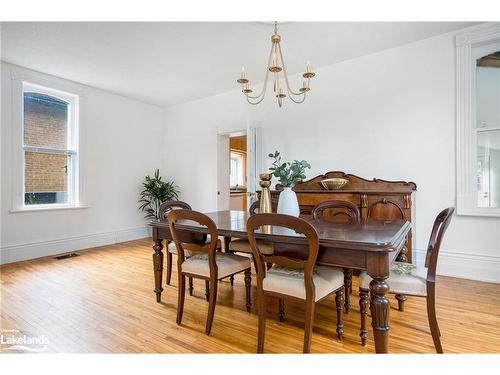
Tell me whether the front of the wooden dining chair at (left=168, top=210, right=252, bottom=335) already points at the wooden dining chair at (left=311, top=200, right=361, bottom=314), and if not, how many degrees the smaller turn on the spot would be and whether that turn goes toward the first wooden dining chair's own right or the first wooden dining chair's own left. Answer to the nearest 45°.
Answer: approximately 45° to the first wooden dining chair's own right

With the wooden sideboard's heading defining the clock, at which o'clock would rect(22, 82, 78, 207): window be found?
The window is roughly at 3 o'clock from the wooden sideboard.

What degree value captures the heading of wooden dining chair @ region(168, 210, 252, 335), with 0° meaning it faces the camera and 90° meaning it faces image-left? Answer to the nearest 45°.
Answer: approximately 225°

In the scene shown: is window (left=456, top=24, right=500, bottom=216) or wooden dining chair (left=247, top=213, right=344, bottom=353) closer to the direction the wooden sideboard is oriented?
the wooden dining chair

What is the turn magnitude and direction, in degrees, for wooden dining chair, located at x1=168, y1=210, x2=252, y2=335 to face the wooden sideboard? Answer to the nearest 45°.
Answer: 0° — it already faces it

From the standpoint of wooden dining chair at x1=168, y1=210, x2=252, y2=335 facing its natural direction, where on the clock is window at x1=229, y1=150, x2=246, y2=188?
The window is roughly at 11 o'clock from the wooden dining chair.

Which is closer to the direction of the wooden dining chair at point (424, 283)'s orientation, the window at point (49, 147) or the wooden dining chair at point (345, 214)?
the window

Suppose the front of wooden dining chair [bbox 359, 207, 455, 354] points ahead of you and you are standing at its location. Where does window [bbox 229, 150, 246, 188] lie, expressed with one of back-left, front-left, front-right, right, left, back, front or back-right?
front-right

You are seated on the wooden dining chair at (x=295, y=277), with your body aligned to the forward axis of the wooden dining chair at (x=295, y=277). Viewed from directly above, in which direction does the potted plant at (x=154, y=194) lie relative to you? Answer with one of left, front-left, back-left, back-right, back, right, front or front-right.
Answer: left

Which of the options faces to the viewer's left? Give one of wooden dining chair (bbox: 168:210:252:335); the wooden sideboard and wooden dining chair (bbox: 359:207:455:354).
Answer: wooden dining chair (bbox: 359:207:455:354)

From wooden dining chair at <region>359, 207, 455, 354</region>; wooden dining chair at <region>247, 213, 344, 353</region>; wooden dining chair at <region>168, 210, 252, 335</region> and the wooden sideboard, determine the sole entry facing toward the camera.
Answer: the wooden sideboard

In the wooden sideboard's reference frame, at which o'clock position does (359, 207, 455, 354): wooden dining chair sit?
The wooden dining chair is roughly at 12 o'clock from the wooden sideboard.
